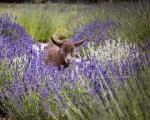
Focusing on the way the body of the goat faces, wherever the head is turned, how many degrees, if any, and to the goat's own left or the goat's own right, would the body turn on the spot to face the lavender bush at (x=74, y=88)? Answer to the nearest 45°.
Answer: approximately 45° to the goat's own right

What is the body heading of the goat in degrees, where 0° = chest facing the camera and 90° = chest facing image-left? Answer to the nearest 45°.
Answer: approximately 315°
